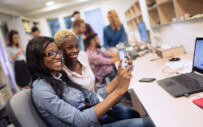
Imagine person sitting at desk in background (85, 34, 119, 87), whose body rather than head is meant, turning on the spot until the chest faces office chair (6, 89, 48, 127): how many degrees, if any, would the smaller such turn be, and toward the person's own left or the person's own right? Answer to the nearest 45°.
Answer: approximately 90° to the person's own right

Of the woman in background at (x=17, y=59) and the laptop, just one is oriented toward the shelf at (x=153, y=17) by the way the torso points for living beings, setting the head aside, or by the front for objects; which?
the woman in background

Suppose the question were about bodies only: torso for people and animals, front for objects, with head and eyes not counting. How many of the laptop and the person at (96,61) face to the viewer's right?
1

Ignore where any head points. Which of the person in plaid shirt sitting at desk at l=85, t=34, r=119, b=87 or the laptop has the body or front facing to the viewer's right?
the person in plaid shirt sitting at desk

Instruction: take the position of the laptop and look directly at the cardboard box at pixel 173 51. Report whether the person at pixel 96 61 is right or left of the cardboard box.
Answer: left

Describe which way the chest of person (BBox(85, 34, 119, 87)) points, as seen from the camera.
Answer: to the viewer's right

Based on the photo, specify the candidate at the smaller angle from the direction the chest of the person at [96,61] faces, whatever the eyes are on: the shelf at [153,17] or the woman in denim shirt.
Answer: the shelf

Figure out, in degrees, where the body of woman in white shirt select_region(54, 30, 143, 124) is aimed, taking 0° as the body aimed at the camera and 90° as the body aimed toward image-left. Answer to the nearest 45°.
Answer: approximately 315°

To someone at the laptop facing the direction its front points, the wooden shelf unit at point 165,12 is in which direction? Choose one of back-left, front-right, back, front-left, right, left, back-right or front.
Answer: back-right

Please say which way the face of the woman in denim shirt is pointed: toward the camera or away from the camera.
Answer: toward the camera

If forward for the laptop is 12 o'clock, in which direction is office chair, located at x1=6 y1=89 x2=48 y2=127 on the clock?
The office chair is roughly at 12 o'clock from the laptop.

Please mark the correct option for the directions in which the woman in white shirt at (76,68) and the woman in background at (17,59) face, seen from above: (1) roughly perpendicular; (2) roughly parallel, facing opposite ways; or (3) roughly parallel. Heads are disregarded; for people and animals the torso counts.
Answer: roughly parallel

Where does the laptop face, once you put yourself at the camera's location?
facing the viewer and to the left of the viewer

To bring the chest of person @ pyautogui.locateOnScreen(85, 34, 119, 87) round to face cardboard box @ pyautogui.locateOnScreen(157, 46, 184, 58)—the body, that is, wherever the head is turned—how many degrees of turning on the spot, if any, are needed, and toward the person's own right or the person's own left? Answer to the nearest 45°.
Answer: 0° — they already face it

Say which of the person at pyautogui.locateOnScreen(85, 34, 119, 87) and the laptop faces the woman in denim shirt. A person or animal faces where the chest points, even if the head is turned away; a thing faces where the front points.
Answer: the laptop
